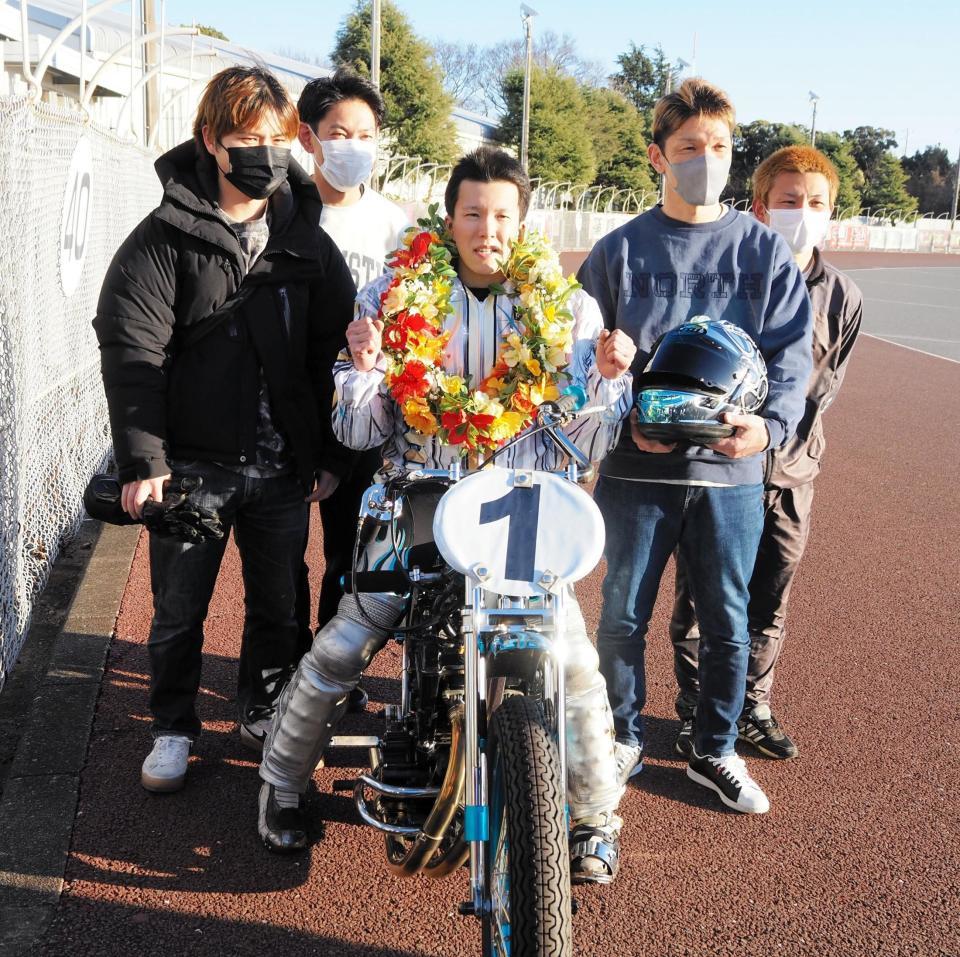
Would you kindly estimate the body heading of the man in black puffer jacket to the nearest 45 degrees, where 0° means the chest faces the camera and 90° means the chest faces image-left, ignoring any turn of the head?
approximately 315°

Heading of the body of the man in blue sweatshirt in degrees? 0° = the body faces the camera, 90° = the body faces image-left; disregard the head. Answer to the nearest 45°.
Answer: approximately 0°

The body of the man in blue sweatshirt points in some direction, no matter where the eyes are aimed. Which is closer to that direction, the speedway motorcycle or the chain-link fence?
the speedway motorcycle

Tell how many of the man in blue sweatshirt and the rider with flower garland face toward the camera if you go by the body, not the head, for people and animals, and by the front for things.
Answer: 2

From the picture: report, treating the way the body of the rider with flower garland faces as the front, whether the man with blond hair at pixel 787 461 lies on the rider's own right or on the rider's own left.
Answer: on the rider's own left

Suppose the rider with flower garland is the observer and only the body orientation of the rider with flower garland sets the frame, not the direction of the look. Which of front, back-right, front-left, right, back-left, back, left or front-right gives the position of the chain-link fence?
back-right

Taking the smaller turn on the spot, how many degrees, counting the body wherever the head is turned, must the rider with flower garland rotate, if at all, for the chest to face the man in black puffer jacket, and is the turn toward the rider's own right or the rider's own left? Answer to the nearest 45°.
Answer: approximately 135° to the rider's own right
